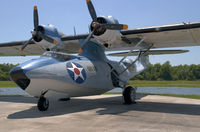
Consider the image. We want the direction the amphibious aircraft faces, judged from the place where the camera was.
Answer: facing the viewer and to the left of the viewer
